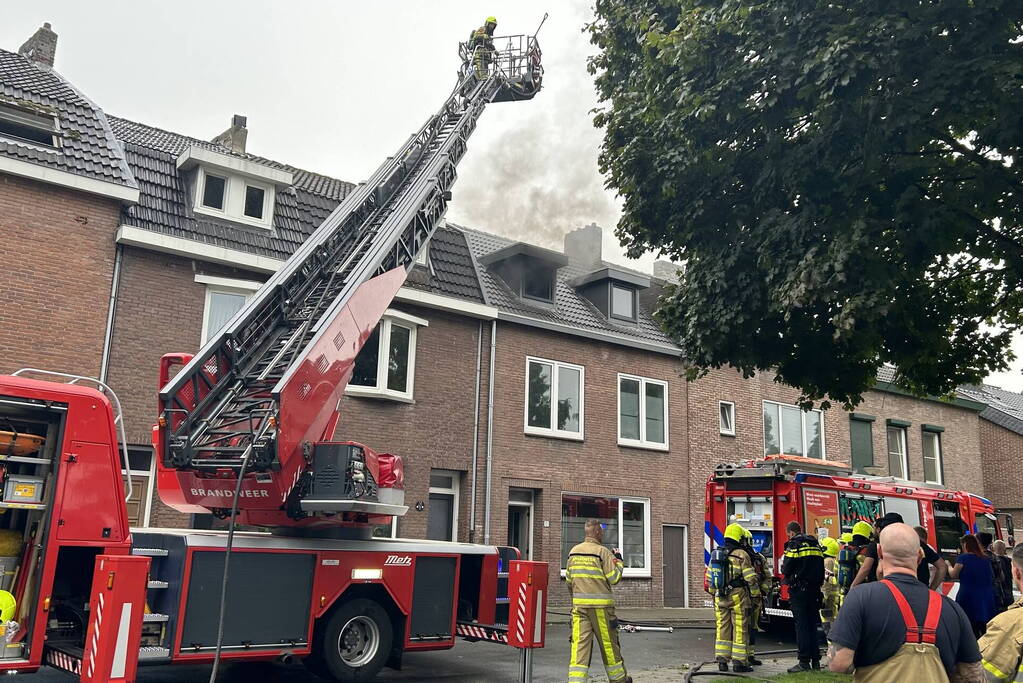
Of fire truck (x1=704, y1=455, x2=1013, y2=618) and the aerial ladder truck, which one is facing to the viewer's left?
the aerial ladder truck

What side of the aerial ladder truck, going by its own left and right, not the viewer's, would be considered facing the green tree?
back

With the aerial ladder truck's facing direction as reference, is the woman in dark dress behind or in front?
behind

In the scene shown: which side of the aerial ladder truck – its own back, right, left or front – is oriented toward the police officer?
back

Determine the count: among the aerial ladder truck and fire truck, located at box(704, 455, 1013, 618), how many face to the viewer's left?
1

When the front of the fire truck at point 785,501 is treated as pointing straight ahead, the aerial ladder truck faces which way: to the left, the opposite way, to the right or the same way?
the opposite way

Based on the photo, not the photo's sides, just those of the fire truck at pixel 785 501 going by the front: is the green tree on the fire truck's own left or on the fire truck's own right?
on the fire truck's own right

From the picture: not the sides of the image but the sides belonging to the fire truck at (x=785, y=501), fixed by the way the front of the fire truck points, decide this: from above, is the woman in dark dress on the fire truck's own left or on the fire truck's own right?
on the fire truck's own right

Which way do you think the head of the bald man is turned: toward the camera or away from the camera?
away from the camera

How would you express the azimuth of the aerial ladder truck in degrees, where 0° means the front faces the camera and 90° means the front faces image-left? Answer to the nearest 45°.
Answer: approximately 90°

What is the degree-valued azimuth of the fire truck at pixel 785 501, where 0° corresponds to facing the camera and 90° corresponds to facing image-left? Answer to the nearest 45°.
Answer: approximately 225°

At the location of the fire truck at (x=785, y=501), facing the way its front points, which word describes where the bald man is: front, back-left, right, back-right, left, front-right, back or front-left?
back-right
